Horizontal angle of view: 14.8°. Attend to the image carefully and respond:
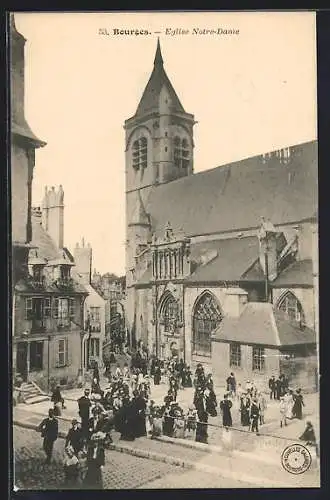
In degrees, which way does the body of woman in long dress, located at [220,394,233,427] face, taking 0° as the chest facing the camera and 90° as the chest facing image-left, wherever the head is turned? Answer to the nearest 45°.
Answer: approximately 0°

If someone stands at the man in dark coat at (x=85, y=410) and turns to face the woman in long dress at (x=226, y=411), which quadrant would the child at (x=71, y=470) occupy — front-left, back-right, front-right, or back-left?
back-right

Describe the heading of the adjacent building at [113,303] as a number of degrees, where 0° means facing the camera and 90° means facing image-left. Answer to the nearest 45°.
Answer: approximately 315°

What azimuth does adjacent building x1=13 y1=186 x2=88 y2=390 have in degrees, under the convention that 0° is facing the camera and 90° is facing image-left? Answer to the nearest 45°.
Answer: approximately 0°
